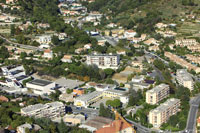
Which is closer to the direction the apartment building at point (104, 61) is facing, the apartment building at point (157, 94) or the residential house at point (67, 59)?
the apartment building

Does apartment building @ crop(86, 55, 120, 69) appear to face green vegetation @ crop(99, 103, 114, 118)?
yes

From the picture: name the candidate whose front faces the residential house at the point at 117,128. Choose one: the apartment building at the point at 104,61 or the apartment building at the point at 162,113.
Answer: the apartment building at the point at 104,61

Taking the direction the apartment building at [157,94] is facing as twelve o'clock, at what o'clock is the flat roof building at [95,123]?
The flat roof building is roughly at 3 o'clock from the apartment building.

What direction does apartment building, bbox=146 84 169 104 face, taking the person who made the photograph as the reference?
facing the viewer and to the right of the viewer

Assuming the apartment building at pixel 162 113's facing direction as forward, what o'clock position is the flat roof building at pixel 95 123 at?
The flat roof building is roughly at 4 o'clock from the apartment building.

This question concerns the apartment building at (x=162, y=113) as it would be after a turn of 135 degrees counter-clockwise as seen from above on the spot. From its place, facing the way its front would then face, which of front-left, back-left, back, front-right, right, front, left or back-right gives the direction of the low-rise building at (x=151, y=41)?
front

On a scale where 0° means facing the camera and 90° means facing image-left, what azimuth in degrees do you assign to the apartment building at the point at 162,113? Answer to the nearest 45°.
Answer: approximately 315°

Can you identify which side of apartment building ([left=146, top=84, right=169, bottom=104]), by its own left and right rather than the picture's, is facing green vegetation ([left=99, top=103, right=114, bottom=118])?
right

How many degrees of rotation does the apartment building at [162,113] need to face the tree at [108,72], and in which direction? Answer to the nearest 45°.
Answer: approximately 180°

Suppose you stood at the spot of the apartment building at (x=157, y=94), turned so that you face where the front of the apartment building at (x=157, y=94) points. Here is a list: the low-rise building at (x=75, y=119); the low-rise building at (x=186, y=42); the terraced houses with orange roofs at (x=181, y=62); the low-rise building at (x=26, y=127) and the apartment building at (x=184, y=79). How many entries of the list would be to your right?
2

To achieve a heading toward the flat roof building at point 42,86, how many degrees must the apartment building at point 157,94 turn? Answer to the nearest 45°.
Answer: approximately 135° to its right

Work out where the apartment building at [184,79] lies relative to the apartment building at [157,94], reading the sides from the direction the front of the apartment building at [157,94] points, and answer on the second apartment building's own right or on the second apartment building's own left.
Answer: on the second apartment building's own left
